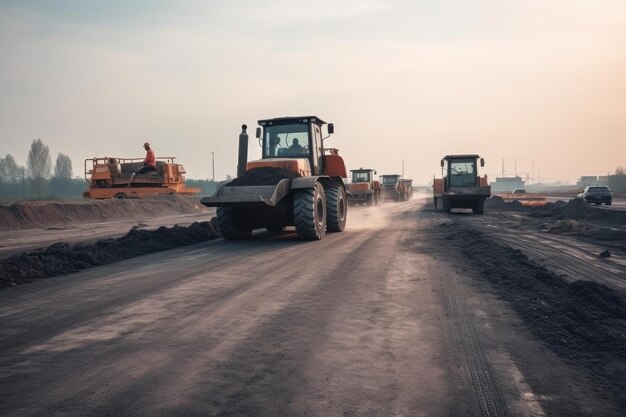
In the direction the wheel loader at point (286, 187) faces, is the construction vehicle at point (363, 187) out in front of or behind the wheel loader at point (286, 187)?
behind

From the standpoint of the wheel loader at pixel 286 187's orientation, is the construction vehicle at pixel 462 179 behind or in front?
behind

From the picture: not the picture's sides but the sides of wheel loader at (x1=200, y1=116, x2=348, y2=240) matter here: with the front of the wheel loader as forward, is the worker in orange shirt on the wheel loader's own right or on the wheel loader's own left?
on the wheel loader's own right

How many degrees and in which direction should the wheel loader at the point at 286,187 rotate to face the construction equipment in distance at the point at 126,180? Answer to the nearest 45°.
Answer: approximately 90° to its right

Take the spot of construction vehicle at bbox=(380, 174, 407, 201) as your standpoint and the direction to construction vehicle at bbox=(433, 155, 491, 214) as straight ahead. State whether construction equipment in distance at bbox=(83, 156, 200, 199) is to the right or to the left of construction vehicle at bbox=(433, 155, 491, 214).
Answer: right

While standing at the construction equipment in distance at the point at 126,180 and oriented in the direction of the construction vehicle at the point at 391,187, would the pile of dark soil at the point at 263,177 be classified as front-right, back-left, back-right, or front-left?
back-right

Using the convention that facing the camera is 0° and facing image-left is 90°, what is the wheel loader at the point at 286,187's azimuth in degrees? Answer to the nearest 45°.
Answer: approximately 45°

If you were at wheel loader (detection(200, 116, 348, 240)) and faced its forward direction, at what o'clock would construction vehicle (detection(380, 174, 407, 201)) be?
The construction vehicle is roughly at 5 o'clock from the wheel loader.
